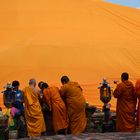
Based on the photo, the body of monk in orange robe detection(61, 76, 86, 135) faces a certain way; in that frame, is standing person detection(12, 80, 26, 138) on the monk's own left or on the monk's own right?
on the monk's own left

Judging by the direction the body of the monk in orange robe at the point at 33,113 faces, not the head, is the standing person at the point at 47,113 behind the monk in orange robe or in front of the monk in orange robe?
in front

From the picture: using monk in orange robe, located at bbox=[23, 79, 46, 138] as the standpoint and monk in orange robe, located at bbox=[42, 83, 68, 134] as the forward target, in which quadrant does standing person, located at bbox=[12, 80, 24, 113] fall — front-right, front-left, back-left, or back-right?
back-left

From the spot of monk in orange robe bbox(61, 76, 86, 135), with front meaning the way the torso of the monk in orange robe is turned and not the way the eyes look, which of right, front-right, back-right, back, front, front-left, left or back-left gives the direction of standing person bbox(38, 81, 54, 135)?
front-left

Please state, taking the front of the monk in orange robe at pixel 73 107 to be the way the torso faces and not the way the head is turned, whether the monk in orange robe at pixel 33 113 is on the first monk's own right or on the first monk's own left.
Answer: on the first monk's own left

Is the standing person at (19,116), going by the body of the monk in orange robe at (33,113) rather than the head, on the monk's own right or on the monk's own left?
on the monk's own left

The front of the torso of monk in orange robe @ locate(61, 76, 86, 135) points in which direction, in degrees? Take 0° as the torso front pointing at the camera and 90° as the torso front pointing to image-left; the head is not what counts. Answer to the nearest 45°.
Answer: approximately 135°

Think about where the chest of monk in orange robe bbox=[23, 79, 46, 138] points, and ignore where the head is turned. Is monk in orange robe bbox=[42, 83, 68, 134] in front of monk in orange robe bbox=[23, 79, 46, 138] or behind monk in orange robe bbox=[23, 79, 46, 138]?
in front

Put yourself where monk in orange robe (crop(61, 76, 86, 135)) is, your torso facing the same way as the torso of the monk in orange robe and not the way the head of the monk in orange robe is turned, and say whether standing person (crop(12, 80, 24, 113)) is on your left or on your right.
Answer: on your left

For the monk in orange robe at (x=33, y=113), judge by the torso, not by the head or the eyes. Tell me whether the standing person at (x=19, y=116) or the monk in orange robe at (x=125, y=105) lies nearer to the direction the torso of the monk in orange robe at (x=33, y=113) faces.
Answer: the monk in orange robe

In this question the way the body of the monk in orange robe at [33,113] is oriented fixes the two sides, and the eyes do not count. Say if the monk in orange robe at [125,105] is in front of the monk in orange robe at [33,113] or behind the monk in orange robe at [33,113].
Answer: in front

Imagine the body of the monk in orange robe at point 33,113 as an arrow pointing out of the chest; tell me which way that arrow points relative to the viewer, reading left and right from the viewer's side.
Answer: facing away from the viewer and to the right of the viewer

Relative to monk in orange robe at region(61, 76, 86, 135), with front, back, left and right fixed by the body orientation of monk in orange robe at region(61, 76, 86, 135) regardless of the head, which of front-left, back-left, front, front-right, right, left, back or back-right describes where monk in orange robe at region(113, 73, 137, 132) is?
back-right
